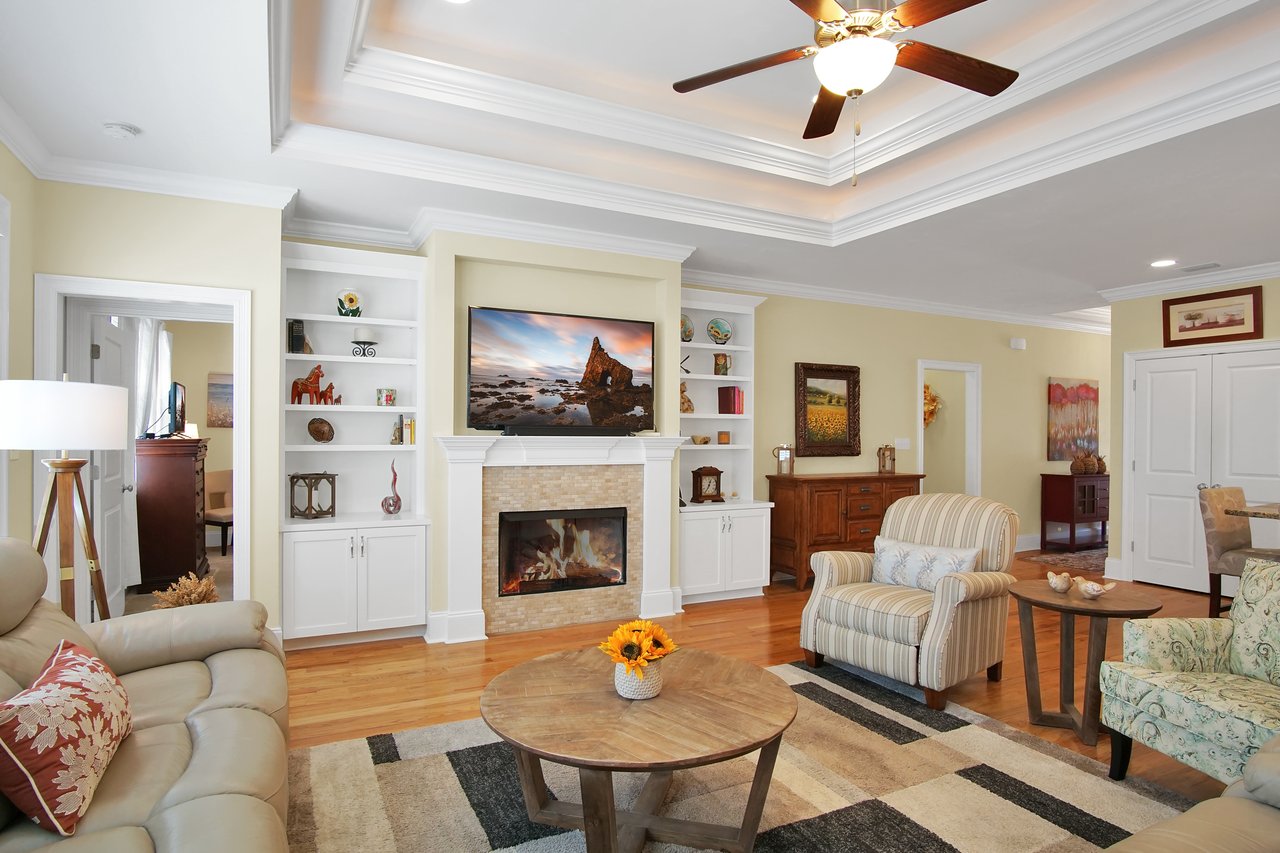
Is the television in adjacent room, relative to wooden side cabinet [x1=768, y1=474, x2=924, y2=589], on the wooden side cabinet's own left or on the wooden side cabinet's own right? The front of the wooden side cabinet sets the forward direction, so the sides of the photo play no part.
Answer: on the wooden side cabinet's own right

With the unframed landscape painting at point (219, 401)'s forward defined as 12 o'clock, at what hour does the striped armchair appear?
The striped armchair is roughly at 11 o'clock from the unframed landscape painting.

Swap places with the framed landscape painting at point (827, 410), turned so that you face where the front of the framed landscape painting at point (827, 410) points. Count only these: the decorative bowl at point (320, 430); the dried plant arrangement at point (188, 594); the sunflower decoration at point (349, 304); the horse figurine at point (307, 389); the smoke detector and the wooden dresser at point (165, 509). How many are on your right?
6

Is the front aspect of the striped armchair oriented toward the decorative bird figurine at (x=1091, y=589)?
no

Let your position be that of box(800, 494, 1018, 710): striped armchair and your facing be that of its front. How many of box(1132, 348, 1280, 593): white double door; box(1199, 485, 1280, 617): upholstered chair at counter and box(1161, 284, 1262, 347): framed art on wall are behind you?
3

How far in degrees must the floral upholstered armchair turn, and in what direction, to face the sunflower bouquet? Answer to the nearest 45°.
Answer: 0° — it already faces it

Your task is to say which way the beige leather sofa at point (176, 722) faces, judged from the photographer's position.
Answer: facing to the right of the viewer

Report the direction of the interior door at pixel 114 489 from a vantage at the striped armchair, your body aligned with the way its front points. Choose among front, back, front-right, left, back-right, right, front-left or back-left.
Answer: front-right

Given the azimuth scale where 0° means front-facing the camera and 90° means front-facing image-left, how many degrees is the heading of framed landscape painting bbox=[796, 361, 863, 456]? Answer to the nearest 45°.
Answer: approximately 315°

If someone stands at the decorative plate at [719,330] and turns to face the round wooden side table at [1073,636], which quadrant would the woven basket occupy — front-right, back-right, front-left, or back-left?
front-right

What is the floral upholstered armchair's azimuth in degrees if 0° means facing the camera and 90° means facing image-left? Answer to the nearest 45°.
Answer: approximately 45°

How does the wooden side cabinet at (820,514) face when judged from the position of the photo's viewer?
facing the viewer and to the right of the viewer

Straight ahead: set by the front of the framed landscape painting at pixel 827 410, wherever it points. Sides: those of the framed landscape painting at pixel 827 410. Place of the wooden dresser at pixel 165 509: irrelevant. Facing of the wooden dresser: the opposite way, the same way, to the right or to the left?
to the left

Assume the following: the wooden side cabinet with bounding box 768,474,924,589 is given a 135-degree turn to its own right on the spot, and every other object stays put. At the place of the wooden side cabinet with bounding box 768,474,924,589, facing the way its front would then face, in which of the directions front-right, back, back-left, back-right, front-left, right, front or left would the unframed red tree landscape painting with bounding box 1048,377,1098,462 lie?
back-right

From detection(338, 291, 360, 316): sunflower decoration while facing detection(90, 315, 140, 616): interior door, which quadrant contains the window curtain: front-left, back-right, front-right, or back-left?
front-right

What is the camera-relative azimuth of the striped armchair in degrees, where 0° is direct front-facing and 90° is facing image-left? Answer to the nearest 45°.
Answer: approximately 45°

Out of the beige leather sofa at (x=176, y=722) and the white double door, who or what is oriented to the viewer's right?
the beige leather sofa

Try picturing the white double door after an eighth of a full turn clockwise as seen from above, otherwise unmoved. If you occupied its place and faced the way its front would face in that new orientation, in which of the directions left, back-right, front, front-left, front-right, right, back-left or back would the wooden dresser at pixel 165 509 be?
front-left

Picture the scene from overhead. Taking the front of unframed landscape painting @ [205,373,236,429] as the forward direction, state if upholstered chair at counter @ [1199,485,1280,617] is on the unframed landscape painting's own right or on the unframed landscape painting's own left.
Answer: on the unframed landscape painting's own left

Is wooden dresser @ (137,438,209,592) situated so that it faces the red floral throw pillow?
no

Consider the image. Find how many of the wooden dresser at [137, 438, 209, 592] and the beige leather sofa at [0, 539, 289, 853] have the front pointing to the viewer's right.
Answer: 2

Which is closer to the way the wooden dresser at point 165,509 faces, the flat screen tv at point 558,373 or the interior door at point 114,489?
the flat screen tv
